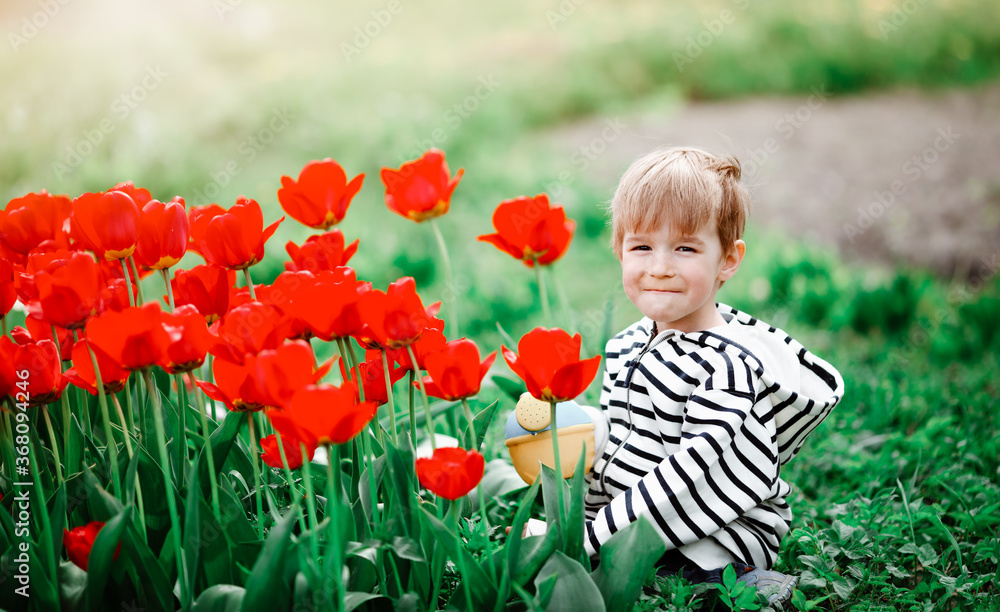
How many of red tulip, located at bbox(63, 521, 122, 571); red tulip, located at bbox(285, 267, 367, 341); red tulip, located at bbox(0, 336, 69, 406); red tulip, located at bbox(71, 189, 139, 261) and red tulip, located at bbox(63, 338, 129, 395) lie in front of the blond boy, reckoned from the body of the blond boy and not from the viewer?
5

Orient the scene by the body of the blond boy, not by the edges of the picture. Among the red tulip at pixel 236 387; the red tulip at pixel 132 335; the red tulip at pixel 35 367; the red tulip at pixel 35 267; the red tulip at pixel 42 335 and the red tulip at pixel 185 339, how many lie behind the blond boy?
0

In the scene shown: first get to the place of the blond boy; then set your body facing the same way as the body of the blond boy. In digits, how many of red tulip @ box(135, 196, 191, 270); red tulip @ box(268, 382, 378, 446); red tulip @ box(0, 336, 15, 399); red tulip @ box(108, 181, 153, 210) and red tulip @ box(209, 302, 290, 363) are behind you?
0

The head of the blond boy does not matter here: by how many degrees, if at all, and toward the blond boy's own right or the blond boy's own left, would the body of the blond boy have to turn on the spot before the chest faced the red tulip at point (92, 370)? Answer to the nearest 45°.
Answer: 0° — they already face it

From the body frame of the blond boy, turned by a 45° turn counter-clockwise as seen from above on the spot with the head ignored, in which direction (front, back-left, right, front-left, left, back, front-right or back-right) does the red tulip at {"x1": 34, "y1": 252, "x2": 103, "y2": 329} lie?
front-right

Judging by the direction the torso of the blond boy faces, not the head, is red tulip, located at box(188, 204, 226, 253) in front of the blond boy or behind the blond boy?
in front

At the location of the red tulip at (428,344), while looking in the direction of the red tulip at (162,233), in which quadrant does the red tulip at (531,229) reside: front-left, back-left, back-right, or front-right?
back-right

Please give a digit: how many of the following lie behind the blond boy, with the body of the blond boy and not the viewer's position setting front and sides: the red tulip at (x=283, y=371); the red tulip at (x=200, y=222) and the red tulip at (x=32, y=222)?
0

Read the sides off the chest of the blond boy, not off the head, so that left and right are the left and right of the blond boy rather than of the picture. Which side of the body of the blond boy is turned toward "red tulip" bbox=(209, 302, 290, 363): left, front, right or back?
front

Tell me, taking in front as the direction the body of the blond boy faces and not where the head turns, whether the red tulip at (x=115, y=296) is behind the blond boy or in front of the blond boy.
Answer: in front

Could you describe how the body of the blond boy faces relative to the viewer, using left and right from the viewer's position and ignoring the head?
facing the viewer and to the left of the viewer

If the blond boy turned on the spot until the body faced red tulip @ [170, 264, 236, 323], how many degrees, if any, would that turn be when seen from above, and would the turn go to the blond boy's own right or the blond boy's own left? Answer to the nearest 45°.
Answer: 0° — they already face it
